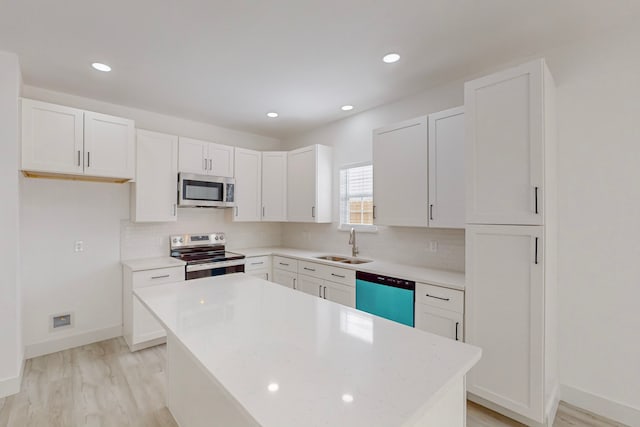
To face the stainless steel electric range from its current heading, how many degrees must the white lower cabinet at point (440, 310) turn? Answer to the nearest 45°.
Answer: approximately 45° to its right

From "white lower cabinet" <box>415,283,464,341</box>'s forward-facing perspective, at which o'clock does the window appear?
The window is roughly at 3 o'clock from the white lower cabinet.

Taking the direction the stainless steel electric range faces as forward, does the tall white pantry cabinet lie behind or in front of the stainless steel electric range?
in front

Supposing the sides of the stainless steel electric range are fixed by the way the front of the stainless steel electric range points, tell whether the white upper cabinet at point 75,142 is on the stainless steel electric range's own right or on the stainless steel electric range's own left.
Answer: on the stainless steel electric range's own right

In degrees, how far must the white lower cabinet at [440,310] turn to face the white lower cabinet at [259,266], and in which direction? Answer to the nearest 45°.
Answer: approximately 45° to its right

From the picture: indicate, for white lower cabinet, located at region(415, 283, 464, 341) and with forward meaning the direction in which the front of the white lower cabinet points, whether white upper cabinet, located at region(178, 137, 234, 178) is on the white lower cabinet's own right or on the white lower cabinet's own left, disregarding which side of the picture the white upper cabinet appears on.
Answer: on the white lower cabinet's own right

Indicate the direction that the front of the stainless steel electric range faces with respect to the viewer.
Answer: facing the viewer and to the right of the viewer

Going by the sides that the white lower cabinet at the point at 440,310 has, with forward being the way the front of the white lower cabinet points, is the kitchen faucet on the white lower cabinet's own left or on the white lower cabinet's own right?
on the white lower cabinet's own right

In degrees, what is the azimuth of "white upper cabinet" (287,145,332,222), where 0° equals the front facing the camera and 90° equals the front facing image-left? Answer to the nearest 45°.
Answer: approximately 45°
